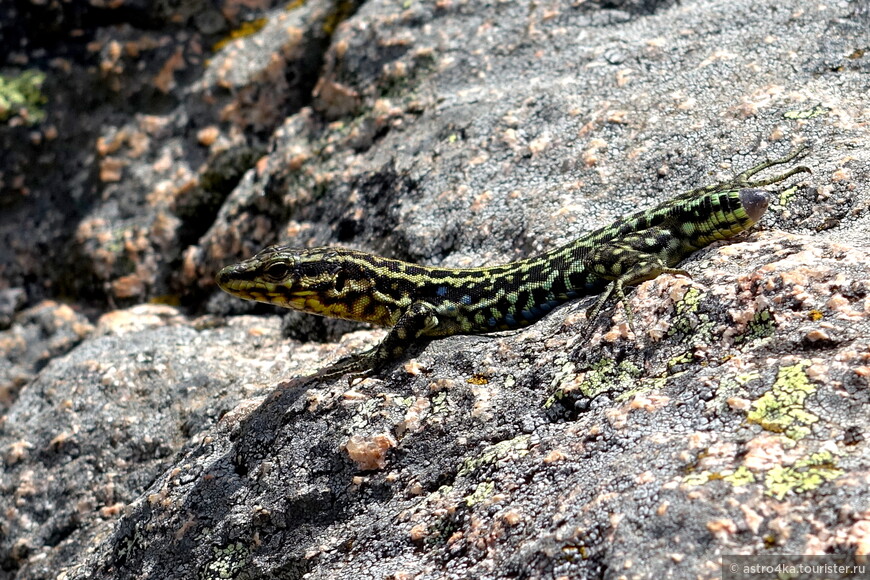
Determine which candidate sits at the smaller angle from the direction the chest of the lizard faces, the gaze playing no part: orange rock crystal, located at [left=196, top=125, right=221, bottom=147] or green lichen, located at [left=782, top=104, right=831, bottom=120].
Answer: the orange rock crystal

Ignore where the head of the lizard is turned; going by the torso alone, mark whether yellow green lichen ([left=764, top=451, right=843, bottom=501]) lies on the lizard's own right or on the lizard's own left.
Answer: on the lizard's own left

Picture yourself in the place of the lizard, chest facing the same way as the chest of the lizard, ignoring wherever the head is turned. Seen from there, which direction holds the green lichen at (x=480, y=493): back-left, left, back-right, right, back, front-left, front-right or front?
left

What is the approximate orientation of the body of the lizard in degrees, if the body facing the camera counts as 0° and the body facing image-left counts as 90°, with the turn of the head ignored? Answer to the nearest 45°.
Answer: approximately 90°

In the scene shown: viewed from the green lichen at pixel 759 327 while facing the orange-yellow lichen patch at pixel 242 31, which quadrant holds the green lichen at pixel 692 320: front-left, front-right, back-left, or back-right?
front-left

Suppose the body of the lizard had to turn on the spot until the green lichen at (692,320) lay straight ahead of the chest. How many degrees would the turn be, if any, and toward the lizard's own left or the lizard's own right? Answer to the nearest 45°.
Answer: approximately 135° to the lizard's own left

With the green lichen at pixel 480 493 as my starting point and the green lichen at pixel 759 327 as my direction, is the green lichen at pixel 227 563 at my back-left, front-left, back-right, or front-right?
back-left

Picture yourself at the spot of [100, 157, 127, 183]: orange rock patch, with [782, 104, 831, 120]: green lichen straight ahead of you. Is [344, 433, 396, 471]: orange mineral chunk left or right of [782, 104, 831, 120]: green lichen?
right

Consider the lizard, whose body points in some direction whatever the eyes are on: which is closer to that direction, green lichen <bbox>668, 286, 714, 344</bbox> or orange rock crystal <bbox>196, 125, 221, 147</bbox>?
the orange rock crystal

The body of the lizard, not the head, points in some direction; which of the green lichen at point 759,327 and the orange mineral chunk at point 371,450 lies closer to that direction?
the orange mineral chunk

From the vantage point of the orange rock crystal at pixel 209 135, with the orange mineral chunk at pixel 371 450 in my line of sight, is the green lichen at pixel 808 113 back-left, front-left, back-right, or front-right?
front-left

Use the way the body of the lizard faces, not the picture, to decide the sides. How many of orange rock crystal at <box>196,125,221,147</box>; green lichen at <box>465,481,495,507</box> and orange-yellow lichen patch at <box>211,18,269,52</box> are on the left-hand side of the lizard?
1

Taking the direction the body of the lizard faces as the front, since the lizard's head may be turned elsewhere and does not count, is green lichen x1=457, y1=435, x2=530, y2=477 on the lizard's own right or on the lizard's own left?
on the lizard's own left
